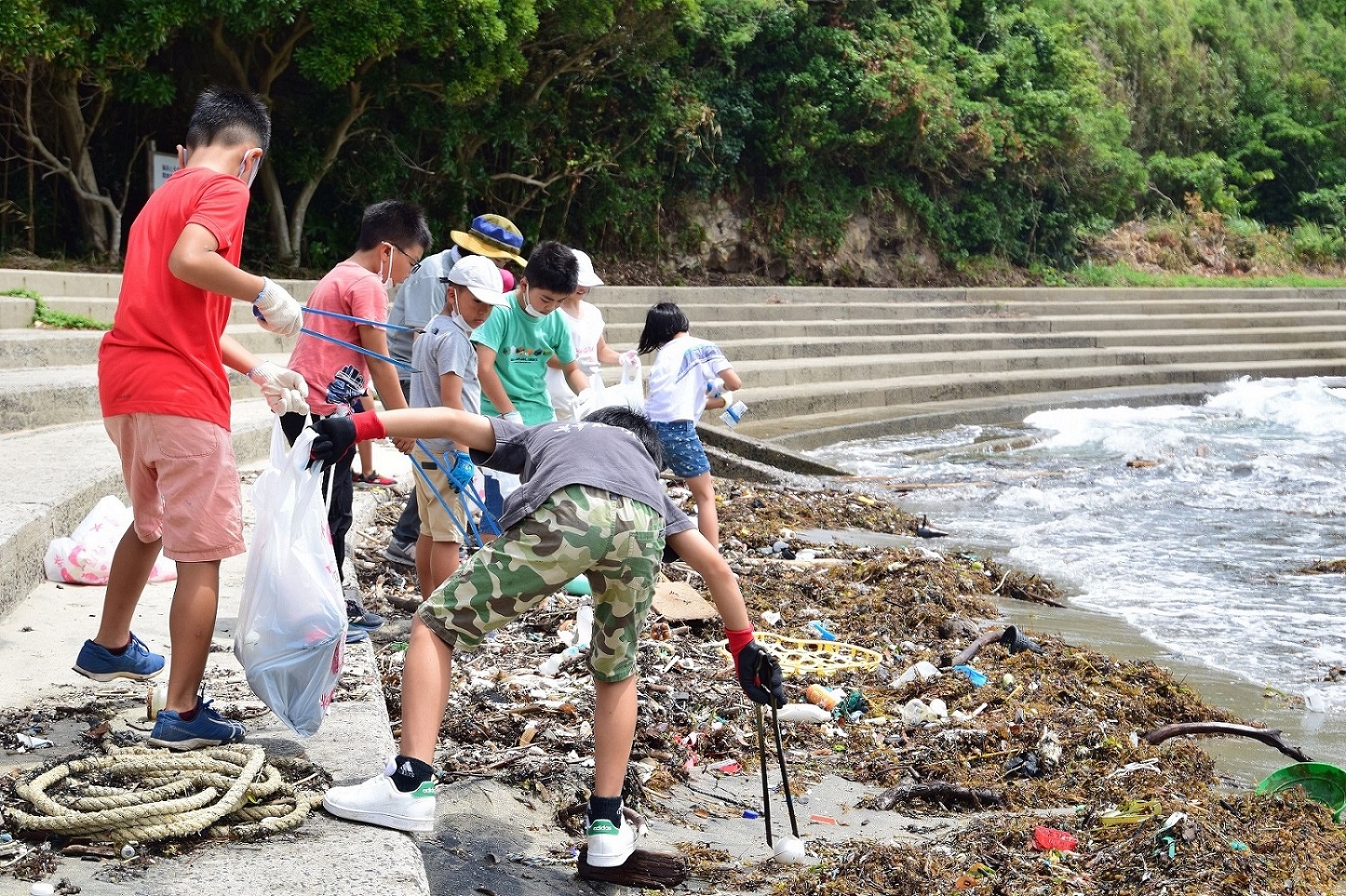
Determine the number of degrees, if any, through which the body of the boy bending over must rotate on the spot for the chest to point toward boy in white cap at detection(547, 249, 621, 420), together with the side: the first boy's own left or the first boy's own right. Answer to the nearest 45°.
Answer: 0° — they already face them

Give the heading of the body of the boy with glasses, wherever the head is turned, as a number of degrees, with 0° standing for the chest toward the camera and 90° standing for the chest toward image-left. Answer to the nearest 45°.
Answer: approximately 270°

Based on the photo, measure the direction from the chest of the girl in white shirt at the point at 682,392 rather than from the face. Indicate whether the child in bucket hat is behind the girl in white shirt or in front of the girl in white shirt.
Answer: behind

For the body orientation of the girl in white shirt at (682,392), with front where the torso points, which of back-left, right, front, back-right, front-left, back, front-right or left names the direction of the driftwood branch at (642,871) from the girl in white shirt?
back-right

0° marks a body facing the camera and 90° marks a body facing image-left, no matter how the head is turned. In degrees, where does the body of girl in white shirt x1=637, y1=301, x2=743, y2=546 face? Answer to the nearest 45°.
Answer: approximately 225°

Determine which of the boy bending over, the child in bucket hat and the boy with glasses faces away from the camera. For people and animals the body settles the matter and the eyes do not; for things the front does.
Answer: the boy bending over

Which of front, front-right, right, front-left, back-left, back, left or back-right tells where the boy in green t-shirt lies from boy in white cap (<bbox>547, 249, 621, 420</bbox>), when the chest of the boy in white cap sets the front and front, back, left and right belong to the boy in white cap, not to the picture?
front-right

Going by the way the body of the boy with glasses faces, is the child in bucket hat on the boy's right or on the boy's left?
on the boy's left

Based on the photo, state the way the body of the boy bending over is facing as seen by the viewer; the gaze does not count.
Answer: away from the camera

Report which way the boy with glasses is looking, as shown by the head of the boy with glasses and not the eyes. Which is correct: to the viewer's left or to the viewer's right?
to the viewer's right

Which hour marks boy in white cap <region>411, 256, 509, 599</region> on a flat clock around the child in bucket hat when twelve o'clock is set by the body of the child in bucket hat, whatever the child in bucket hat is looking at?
The boy in white cap is roughly at 3 o'clock from the child in bucket hat.

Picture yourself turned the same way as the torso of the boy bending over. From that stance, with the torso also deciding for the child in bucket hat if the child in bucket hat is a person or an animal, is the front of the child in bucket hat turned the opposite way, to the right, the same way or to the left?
to the right

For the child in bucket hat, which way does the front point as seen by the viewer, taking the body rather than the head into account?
to the viewer's right

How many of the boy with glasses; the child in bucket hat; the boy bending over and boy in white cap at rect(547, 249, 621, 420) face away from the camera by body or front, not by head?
1

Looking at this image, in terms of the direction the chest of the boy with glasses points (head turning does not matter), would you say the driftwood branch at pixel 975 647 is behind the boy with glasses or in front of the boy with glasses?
in front
